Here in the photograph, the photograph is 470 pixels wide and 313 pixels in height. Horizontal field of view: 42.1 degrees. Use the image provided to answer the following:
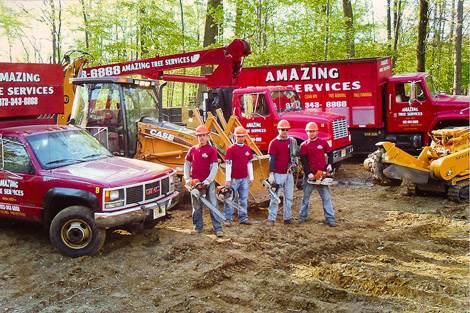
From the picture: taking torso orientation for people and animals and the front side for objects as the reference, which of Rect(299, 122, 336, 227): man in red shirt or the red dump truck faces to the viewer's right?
the red dump truck

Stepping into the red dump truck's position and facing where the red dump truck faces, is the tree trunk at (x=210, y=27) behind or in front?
behind

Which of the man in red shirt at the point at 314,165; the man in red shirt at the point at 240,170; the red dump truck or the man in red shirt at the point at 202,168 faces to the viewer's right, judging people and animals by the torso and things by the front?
the red dump truck

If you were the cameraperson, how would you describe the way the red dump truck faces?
facing to the right of the viewer

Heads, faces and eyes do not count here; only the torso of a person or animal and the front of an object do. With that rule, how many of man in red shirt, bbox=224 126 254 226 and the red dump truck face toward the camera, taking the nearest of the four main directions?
1

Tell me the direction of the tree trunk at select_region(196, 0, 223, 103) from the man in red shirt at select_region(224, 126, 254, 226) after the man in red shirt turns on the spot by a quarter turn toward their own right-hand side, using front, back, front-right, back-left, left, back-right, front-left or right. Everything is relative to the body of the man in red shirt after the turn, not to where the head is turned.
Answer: right

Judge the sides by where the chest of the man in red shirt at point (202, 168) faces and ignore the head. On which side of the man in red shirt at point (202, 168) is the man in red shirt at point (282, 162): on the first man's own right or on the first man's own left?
on the first man's own left

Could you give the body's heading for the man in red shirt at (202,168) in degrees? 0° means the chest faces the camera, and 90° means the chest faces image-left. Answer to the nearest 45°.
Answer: approximately 0°

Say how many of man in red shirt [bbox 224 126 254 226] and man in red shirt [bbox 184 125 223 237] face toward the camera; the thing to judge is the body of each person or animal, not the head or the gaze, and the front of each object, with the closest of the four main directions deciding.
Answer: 2
